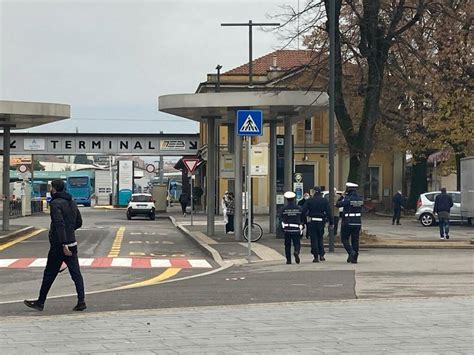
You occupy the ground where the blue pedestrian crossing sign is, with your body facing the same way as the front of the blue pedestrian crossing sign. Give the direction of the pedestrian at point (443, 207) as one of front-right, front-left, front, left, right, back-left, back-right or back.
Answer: back-left

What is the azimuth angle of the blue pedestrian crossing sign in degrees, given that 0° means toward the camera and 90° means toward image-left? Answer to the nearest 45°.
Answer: approximately 0°
